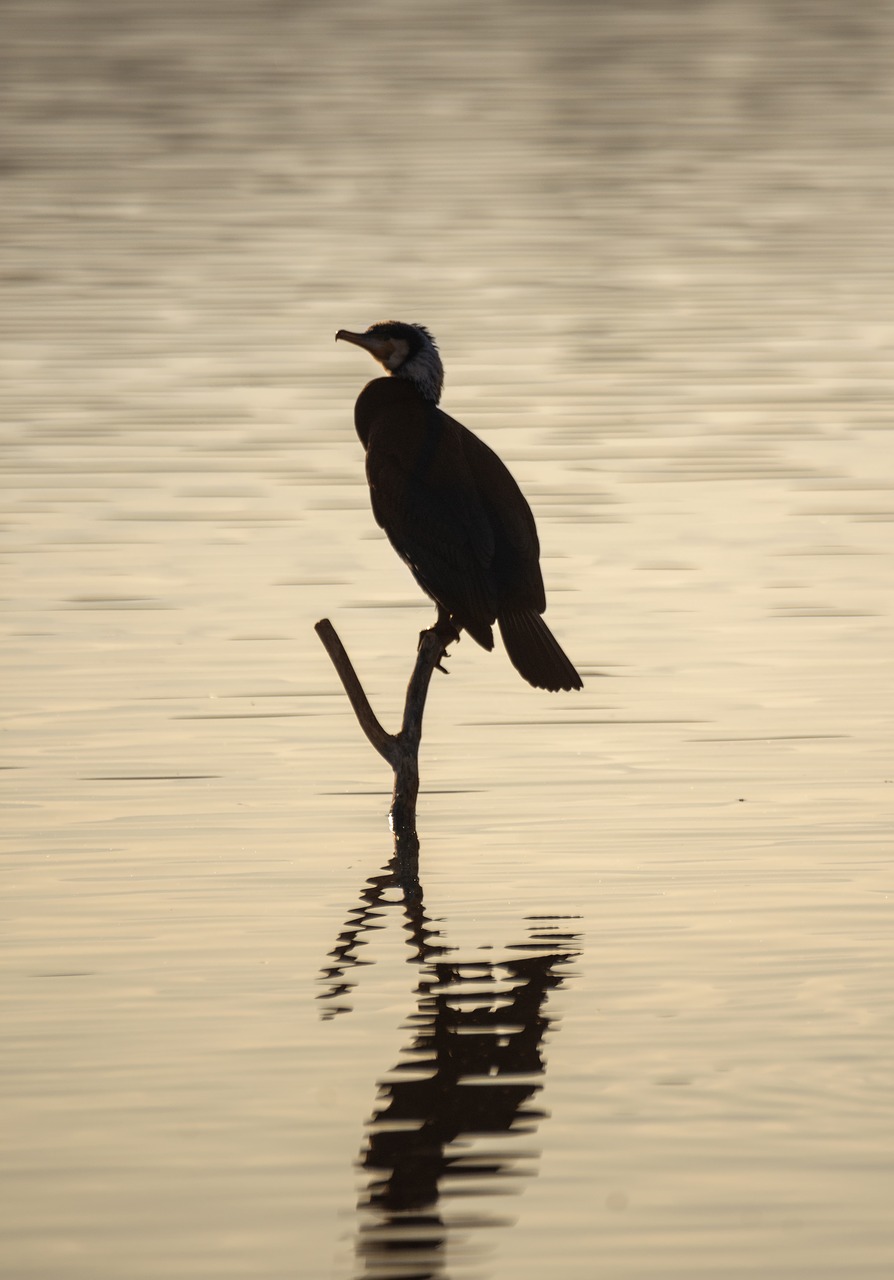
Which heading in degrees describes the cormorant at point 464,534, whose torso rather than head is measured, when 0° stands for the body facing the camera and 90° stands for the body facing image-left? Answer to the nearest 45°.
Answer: approximately 135°
